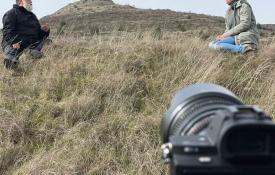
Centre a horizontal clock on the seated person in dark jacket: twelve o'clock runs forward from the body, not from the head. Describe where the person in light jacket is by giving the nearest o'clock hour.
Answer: The person in light jacket is roughly at 11 o'clock from the seated person in dark jacket.

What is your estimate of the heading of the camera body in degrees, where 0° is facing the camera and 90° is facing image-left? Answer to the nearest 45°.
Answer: approximately 135°

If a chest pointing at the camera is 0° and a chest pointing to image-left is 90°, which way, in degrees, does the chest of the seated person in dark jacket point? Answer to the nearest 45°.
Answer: approximately 315°

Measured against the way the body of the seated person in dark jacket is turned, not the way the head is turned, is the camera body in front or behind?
in front

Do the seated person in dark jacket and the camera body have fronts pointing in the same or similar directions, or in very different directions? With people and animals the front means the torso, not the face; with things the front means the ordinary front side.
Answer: very different directions

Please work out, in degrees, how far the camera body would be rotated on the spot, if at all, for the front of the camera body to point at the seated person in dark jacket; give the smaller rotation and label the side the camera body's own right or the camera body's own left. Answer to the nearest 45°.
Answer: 0° — it already faces them

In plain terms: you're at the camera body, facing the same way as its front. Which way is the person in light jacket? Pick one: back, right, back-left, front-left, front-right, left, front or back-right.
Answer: front-right
